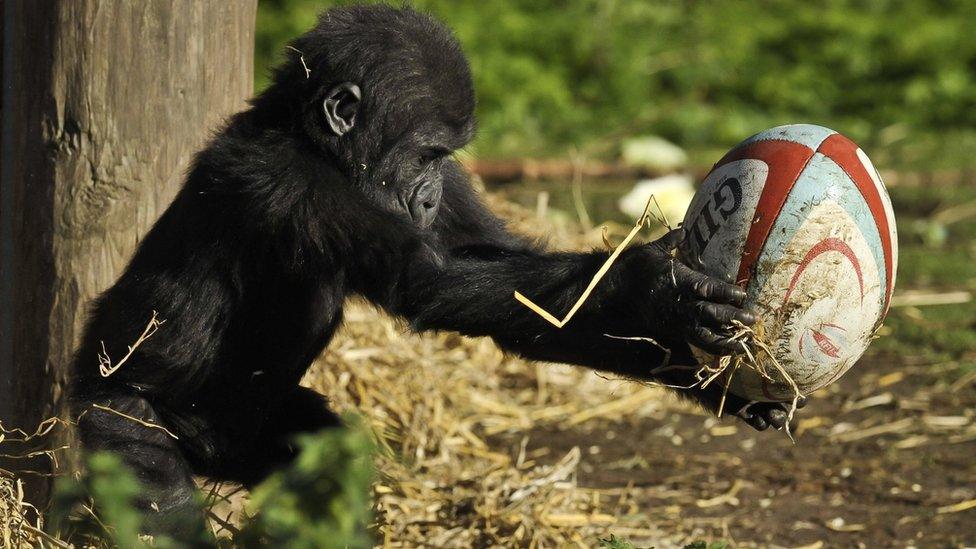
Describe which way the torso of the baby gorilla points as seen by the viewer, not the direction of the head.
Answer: to the viewer's right

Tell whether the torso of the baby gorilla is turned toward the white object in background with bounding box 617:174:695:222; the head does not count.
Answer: no

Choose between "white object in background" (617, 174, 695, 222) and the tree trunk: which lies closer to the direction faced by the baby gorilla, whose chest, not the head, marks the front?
the white object in background

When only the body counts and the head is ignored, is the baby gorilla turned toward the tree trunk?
no
